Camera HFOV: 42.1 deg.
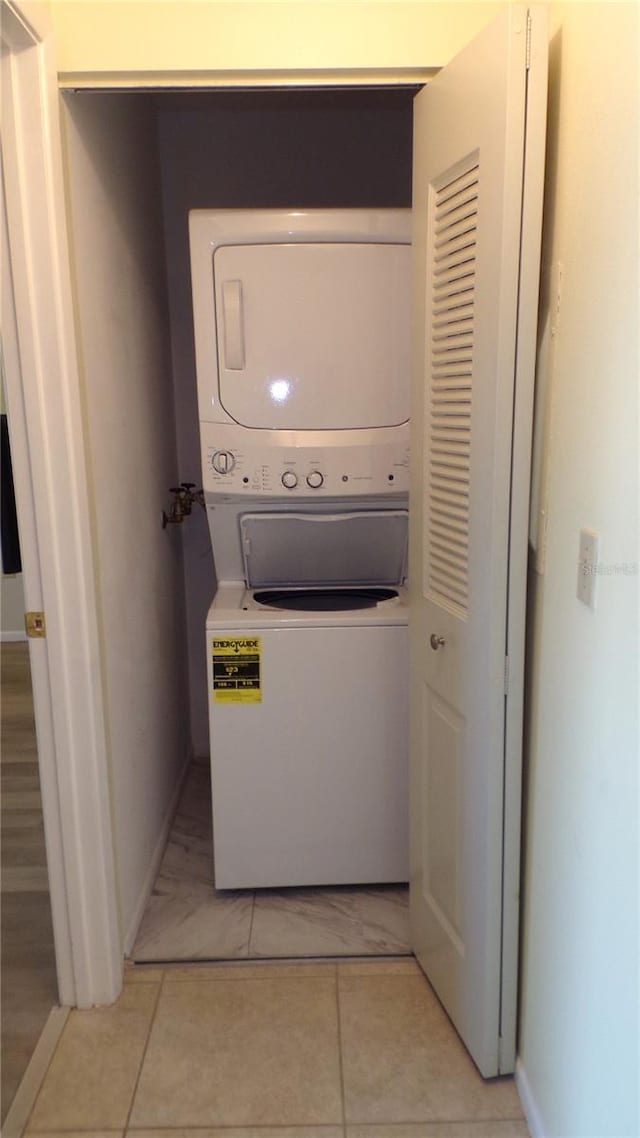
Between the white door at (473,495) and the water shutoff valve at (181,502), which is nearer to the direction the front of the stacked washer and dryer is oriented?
the white door

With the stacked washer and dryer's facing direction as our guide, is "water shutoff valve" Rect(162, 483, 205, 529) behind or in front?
behind

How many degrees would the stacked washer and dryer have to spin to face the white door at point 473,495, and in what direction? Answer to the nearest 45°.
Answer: approximately 45° to its left

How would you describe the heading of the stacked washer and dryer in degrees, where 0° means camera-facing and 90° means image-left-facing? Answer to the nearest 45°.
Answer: approximately 0°
